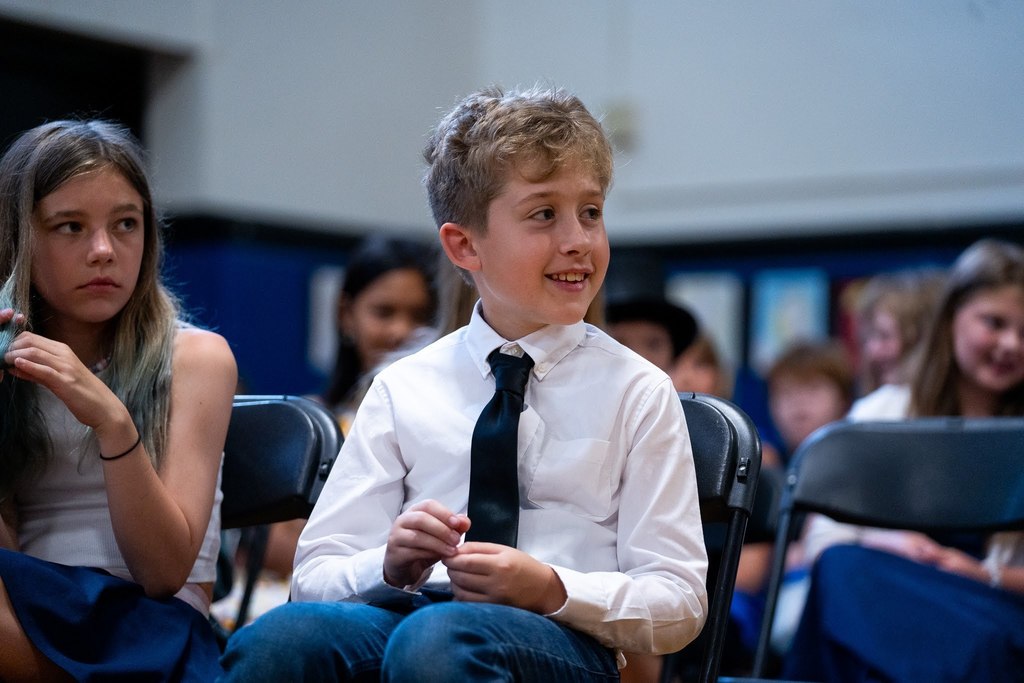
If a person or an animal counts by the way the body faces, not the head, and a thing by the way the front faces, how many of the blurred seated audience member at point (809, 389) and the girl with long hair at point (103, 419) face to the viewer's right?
0

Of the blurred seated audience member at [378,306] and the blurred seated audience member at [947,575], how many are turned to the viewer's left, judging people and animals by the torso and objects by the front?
0

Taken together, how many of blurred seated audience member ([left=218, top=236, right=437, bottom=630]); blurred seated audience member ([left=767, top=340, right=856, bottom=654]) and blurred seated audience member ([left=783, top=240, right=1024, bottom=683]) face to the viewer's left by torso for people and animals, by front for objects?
0

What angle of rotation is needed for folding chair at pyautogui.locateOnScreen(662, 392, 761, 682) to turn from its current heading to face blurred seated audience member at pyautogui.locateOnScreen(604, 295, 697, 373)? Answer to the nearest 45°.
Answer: approximately 135° to its right

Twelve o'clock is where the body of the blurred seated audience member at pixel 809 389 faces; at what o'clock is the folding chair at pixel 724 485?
The folding chair is roughly at 12 o'clock from the blurred seated audience member.

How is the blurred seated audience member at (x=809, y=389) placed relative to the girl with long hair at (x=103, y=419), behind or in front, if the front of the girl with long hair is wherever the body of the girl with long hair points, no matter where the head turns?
behind

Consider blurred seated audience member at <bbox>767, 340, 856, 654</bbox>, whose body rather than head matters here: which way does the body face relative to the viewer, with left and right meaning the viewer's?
facing the viewer

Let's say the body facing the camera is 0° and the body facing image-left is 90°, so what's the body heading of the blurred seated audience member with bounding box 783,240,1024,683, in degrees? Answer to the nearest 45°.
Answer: approximately 315°

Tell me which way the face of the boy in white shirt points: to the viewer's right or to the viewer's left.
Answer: to the viewer's right

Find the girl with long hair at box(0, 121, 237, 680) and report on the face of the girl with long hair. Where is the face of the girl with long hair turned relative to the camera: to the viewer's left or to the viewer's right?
to the viewer's right
